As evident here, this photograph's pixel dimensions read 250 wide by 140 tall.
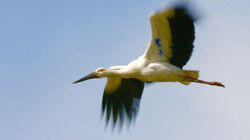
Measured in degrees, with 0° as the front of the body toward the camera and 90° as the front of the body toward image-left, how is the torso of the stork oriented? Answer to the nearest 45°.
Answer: approximately 90°
